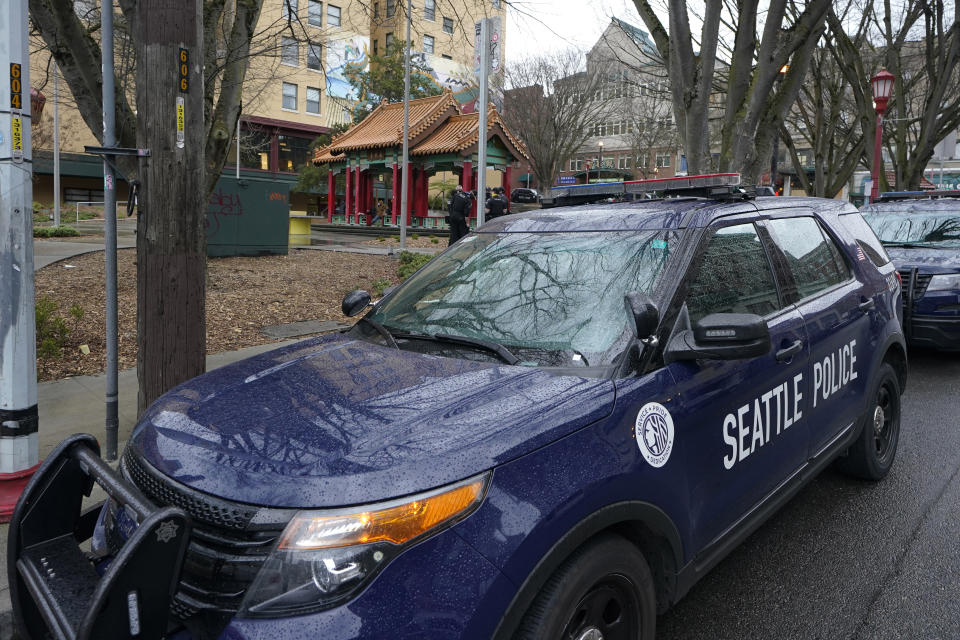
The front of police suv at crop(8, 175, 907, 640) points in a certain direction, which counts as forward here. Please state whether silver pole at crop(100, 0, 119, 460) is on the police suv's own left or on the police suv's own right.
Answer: on the police suv's own right

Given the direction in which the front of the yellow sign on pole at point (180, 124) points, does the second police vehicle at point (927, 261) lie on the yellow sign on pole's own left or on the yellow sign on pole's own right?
on the yellow sign on pole's own left

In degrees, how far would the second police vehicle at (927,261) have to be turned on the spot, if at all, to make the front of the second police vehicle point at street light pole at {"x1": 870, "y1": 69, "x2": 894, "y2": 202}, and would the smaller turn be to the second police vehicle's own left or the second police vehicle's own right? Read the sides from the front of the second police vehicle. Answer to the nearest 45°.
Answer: approximately 135° to the second police vehicle's own right

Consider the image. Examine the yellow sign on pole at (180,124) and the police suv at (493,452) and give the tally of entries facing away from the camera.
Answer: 0

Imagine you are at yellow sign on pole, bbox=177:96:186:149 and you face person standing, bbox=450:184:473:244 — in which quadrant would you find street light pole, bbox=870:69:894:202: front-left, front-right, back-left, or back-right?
front-right

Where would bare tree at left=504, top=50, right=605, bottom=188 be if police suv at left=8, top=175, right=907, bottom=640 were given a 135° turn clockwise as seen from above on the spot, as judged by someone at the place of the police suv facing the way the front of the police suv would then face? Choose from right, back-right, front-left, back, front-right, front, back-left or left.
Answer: front

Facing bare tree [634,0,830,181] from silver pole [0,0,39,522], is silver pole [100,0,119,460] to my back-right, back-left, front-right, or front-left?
front-left

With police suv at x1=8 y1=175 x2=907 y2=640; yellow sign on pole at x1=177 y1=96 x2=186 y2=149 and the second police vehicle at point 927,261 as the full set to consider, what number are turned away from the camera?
0

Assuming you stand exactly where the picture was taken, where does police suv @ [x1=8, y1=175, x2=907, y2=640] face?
facing the viewer and to the left of the viewer

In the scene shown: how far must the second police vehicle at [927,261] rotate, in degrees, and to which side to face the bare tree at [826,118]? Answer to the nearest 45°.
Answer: approximately 135° to its right

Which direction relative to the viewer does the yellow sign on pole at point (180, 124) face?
toward the camera

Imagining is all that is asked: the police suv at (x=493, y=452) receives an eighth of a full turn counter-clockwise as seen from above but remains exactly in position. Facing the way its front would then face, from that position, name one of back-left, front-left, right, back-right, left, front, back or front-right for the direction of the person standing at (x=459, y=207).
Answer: back
